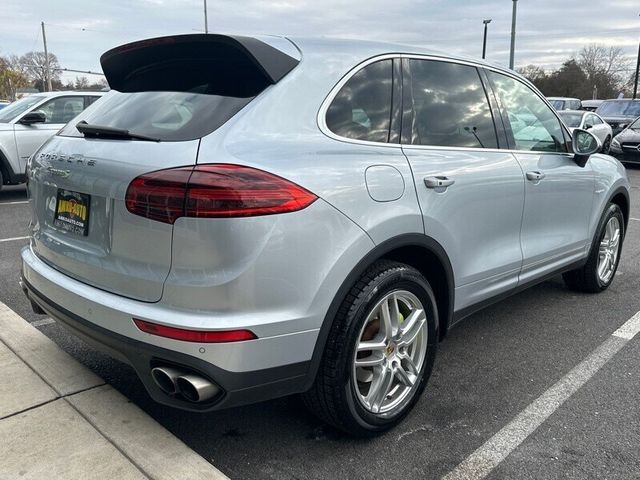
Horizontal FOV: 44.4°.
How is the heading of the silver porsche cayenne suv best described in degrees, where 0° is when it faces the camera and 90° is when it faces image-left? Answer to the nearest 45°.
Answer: approximately 225°

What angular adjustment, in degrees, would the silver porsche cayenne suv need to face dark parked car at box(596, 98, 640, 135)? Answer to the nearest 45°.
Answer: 0° — it already faces it

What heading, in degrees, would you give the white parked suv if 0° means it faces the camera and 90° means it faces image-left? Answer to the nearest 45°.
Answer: approximately 45°

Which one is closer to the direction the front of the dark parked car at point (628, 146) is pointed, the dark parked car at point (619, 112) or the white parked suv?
the white parked suv

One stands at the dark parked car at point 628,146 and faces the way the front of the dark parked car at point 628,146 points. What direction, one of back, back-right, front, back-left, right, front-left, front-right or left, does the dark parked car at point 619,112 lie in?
back-right

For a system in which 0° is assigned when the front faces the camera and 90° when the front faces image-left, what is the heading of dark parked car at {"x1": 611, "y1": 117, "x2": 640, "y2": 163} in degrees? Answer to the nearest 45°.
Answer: approximately 45°

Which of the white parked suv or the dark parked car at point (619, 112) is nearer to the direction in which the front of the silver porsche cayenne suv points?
the dark parked car

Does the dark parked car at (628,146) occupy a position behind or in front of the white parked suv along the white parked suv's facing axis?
behind

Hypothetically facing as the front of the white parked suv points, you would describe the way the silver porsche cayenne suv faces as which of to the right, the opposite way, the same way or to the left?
the opposite way

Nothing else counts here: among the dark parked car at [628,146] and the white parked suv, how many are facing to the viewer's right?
0
